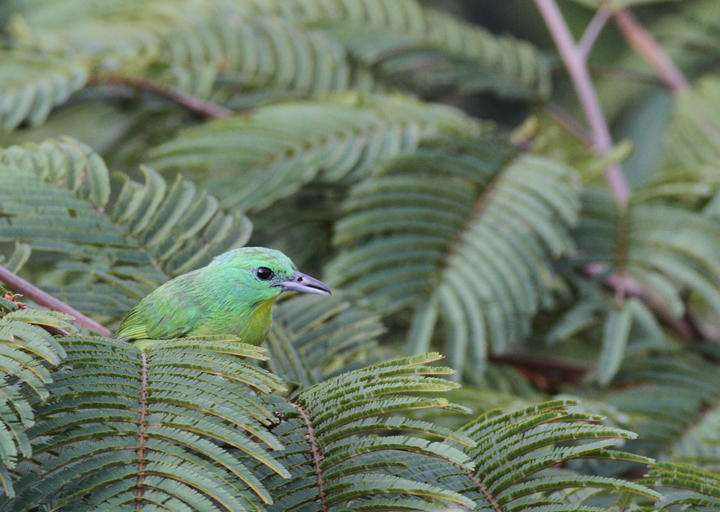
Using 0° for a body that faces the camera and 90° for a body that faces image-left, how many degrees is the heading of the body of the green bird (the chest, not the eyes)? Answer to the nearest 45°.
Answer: approximately 270°

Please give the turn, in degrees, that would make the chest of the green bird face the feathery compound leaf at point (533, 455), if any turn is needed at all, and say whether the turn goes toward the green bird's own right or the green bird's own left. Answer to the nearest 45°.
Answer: approximately 45° to the green bird's own right

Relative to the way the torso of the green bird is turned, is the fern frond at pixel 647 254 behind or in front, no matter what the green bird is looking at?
in front

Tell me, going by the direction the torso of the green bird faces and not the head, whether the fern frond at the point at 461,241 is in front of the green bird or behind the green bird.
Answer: in front

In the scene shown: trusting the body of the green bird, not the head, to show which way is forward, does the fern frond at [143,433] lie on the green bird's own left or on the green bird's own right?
on the green bird's own right
